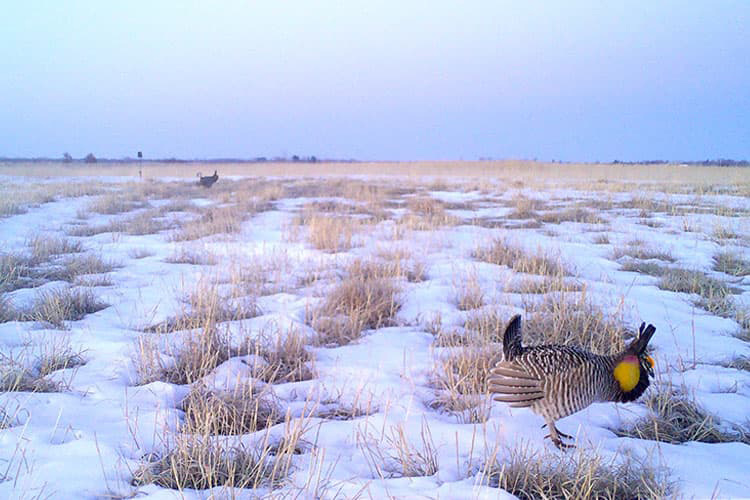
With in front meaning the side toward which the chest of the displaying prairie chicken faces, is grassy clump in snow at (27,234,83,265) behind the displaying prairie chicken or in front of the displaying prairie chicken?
behind

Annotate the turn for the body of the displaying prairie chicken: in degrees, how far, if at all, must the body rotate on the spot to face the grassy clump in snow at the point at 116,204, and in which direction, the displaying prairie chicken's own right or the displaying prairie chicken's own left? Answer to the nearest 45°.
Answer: approximately 135° to the displaying prairie chicken's own left

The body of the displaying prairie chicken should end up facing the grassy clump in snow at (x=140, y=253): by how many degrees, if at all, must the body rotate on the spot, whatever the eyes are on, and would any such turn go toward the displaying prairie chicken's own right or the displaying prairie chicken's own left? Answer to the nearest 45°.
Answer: approximately 135° to the displaying prairie chicken's own left

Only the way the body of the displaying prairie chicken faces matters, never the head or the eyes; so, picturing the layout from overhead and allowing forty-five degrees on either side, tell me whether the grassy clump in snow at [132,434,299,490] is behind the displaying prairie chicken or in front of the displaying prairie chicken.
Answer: behind

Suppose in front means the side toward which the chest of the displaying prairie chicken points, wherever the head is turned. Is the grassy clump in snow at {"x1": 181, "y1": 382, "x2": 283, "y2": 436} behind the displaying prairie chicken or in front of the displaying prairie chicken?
behind

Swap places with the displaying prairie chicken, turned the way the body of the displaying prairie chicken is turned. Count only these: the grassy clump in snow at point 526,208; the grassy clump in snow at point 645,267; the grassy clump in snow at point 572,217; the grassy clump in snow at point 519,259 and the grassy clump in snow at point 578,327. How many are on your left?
5

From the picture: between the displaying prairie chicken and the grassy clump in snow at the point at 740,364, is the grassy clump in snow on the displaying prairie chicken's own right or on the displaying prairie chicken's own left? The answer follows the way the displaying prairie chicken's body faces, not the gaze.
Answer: on the displaying prairie chicken's own left

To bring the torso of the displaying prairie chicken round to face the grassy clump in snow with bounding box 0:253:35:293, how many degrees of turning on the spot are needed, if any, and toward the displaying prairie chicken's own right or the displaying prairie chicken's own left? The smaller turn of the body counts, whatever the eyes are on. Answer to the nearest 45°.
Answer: approximately 180°

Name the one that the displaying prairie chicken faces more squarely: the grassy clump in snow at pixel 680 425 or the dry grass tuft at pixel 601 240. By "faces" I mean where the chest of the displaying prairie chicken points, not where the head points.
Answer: the grassy clump in snow

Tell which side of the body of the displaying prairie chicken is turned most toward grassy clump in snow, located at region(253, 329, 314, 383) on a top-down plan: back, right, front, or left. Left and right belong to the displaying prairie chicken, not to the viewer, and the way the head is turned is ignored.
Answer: back

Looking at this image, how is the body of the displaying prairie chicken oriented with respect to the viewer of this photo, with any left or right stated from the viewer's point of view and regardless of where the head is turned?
facing to the right of the viewer

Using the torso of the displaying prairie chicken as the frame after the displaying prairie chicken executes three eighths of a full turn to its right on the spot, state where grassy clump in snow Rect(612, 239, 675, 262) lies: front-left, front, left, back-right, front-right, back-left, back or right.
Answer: back-right

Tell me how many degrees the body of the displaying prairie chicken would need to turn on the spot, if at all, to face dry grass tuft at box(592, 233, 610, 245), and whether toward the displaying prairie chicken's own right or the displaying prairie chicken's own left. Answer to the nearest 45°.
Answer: approximately 90° to the displaying prairie chicken's own left
